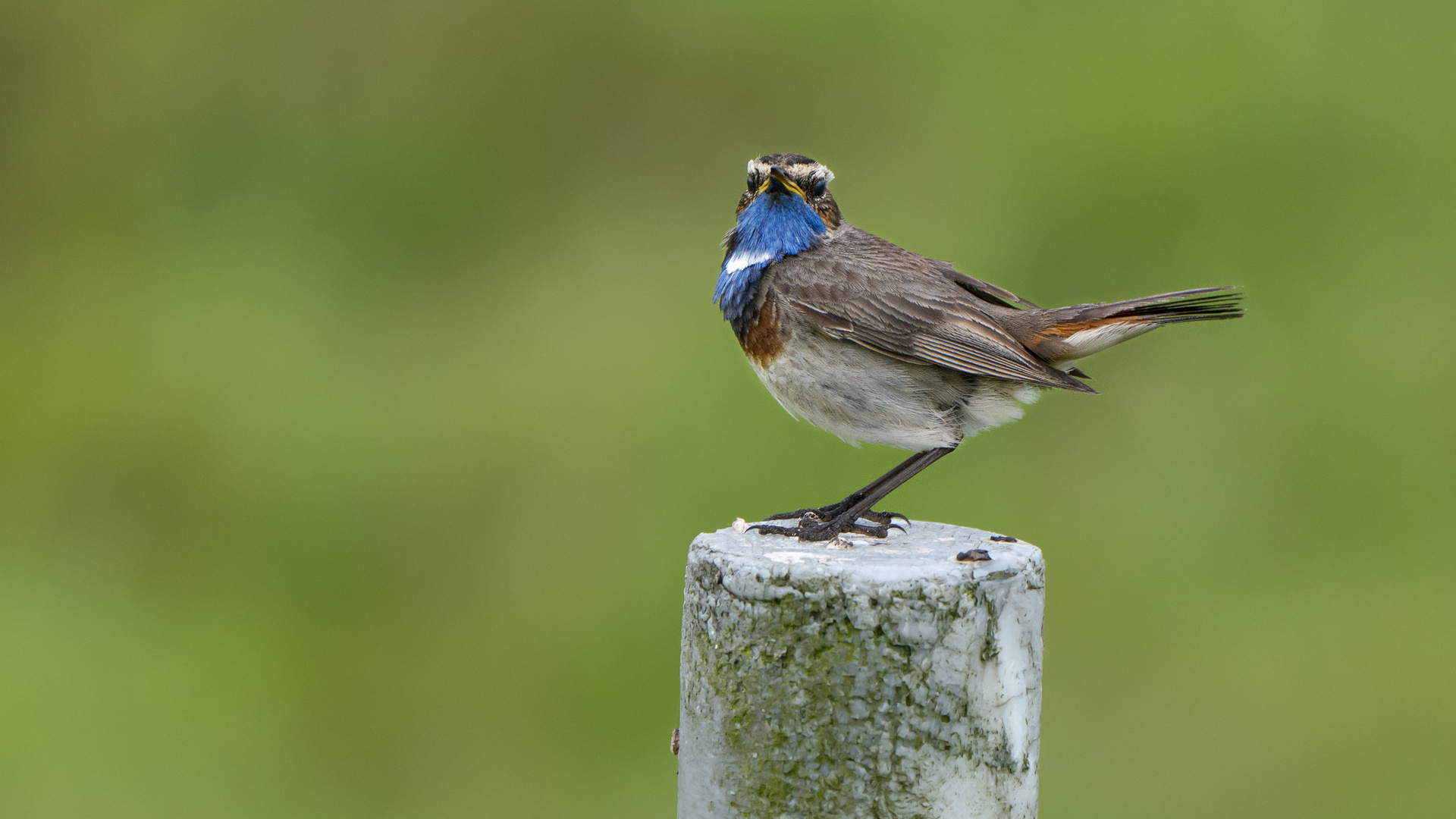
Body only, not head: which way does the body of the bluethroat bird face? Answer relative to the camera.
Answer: to the viewer's left
